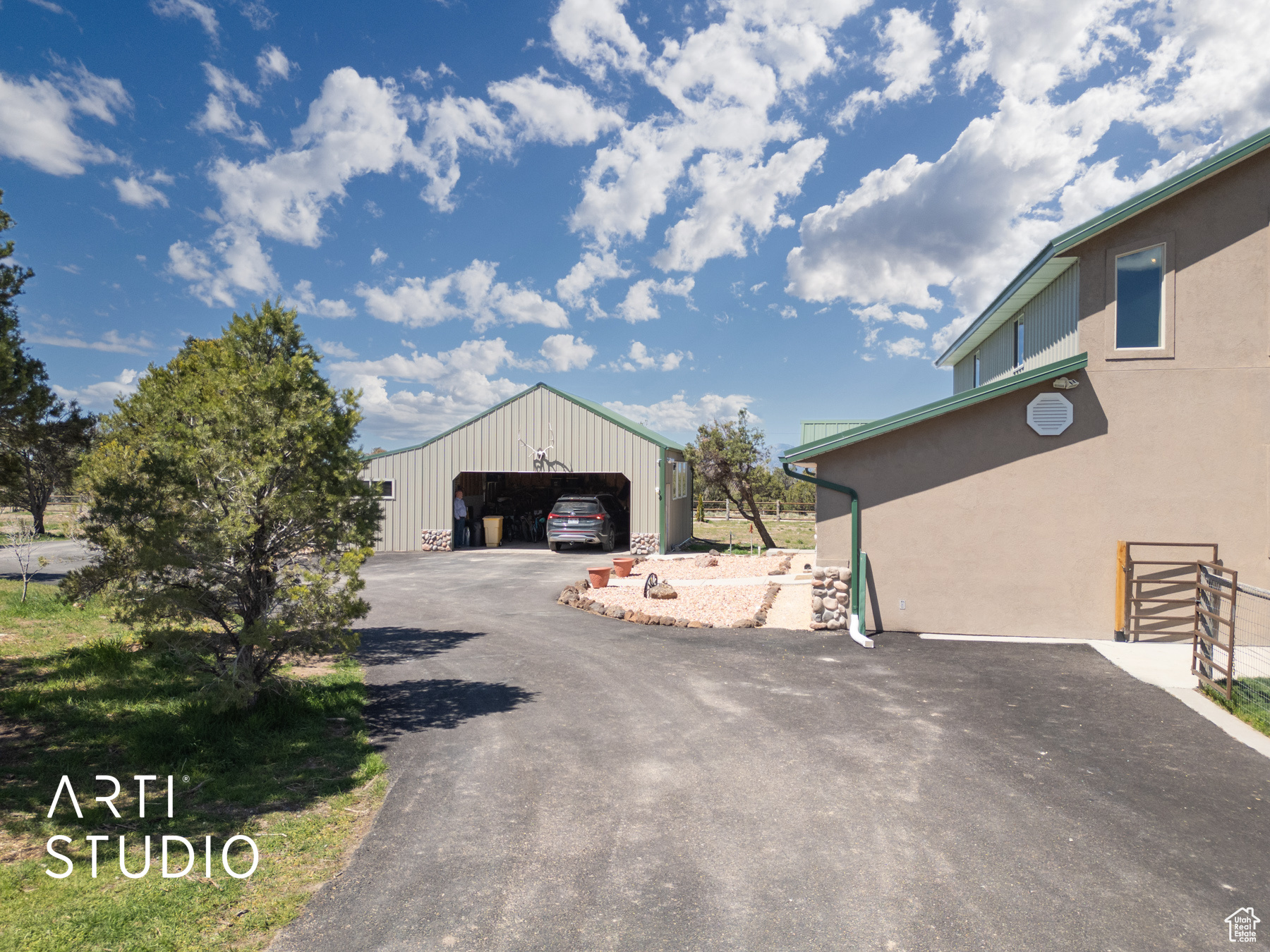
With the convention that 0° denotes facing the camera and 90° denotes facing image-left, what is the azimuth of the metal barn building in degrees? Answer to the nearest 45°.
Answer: approximately 0°

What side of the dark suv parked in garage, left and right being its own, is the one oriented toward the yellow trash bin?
left

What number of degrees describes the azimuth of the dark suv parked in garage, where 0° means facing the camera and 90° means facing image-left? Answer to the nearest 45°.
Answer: approximately 225°

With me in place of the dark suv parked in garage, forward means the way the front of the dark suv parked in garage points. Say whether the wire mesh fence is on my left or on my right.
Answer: on my right
